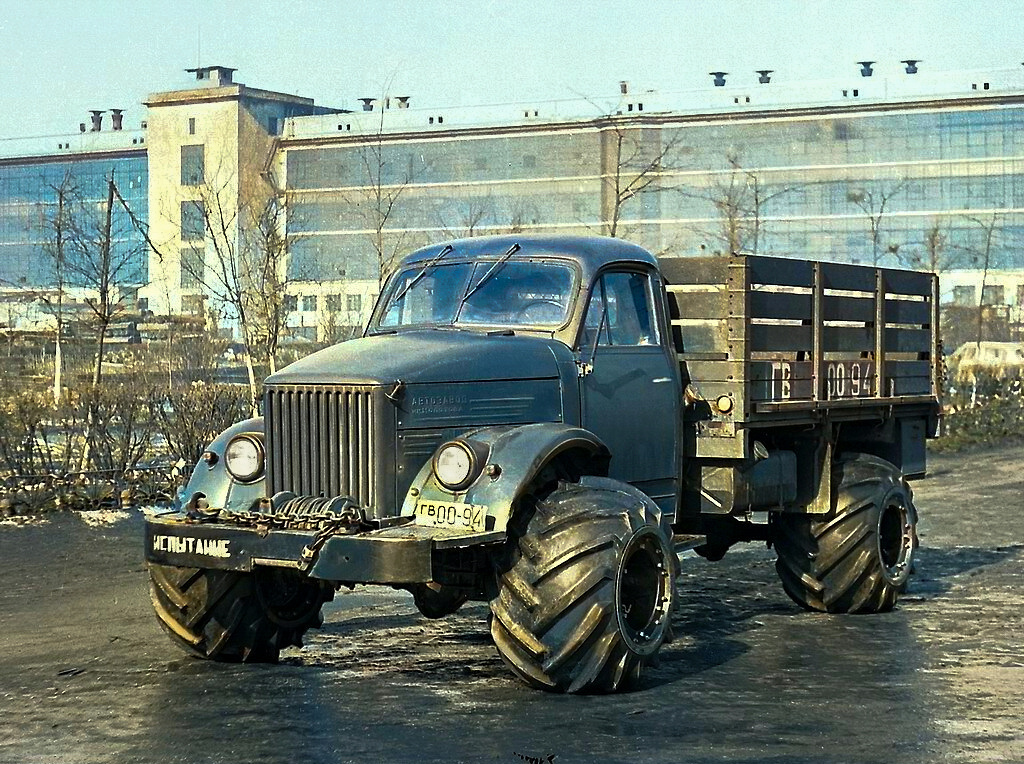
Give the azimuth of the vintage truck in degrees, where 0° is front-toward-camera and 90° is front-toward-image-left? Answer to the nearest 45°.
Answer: approximately 45°
